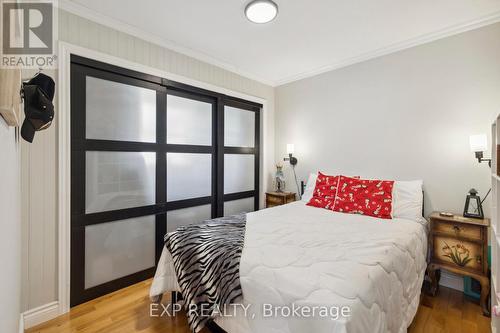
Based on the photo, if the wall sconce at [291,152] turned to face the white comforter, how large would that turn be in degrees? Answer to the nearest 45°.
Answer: approximately 45° to its left

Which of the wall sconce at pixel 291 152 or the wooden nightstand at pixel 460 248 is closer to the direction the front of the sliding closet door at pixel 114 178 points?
the wooden nightstand

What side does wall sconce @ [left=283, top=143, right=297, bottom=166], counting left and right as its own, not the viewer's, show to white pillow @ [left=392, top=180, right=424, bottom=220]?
left

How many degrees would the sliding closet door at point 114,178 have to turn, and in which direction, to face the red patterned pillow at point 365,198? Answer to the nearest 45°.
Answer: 0° — it already faces it

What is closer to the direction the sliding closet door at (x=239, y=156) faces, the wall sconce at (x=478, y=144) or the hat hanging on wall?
the wall sconce

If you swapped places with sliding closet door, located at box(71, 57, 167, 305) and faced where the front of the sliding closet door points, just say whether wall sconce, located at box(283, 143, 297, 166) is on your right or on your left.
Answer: on your left

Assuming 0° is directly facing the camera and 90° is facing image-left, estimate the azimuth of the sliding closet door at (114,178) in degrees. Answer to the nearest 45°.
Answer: approximately 315°

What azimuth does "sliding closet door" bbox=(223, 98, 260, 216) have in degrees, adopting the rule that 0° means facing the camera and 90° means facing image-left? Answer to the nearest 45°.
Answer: approximately 315°

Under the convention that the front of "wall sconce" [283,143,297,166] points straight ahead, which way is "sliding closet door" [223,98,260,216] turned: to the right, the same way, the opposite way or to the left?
to the left
